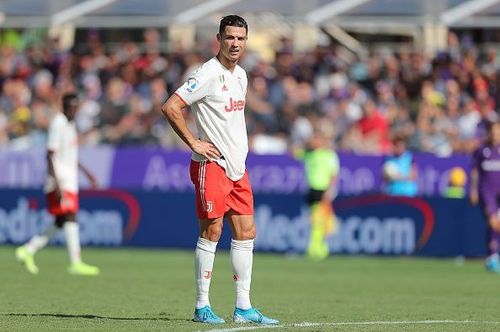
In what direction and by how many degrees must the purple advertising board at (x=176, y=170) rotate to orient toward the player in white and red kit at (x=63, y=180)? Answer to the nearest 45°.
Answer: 0° — it already faces them

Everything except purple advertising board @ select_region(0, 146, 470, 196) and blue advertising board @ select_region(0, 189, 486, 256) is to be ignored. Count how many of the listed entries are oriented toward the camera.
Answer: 2

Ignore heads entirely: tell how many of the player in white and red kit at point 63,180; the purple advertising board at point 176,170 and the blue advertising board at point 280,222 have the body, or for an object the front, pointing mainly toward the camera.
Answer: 2

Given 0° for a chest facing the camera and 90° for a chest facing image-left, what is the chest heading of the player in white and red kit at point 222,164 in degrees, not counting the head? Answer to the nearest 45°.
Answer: approximately 315°

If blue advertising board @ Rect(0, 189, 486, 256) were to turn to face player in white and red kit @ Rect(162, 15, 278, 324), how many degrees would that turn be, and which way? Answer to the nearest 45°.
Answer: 0° — it already faces them

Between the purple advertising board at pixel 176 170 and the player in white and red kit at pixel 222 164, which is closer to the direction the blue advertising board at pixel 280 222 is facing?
the player in white and red kit

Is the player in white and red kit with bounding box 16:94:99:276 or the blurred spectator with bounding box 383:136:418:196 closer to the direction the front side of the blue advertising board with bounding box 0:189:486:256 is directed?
the player in white and red kit

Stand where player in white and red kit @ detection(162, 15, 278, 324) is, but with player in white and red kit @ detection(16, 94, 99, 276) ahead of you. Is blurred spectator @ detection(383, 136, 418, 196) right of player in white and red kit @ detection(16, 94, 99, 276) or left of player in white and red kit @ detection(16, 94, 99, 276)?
right

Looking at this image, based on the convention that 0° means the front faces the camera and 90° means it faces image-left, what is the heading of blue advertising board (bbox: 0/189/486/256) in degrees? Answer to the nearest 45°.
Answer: approximately 0°
